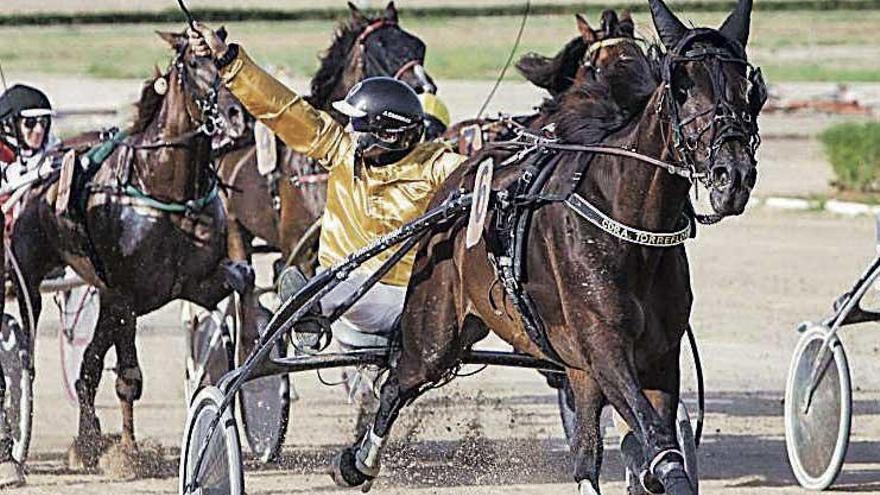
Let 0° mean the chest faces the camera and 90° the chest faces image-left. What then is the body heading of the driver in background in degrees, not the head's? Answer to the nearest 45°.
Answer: approximately 315°

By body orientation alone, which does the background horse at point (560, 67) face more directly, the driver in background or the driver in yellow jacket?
the driver in yellow jacket

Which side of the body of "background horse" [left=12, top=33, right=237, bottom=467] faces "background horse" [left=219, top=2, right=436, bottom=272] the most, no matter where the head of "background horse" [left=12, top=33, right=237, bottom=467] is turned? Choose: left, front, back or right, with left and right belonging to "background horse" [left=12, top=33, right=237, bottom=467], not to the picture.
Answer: left

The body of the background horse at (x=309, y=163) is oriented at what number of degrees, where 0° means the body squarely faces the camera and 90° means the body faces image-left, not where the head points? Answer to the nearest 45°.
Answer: approximately 315°

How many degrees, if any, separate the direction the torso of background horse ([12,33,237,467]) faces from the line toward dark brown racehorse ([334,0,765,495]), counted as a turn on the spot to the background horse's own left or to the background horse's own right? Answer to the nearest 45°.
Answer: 0° — it already faces it

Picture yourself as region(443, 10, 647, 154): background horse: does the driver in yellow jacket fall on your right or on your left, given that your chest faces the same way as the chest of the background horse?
on your right

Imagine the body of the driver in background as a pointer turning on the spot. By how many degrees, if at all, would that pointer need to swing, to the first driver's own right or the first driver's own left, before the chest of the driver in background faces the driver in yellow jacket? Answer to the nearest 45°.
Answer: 0° — they already face them
